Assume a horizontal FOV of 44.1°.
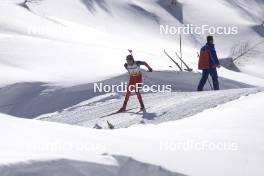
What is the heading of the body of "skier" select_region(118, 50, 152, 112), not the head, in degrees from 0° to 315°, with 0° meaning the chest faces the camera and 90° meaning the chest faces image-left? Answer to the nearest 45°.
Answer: approximately 45°

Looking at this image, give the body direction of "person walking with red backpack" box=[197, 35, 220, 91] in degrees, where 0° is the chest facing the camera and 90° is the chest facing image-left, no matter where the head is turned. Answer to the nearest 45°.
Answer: approximately 225°

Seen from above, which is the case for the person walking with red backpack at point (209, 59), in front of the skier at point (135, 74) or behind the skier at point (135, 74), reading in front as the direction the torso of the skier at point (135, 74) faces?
behind

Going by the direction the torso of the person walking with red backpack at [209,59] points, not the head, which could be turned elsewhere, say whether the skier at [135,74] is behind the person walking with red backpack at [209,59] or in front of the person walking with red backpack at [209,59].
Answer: behind

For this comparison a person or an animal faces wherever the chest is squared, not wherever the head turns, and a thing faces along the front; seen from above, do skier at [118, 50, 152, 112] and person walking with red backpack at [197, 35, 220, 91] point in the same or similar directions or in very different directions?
very different directions
